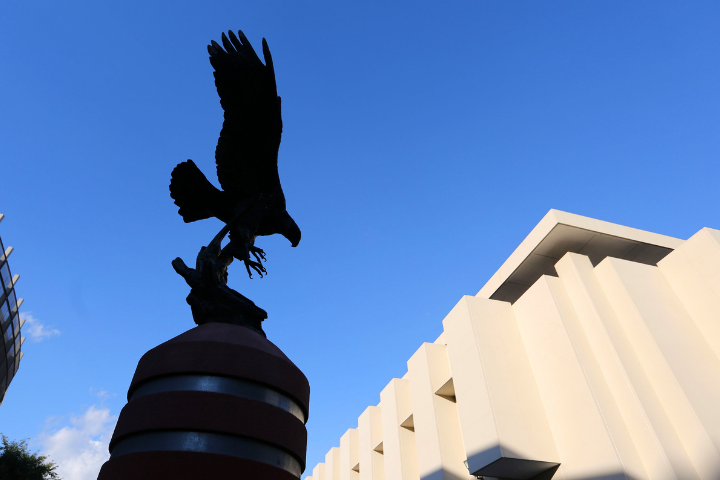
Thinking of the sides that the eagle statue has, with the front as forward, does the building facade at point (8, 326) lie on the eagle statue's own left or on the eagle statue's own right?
on the eagle statue's own left

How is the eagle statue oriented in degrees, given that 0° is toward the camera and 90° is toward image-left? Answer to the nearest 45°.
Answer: approximately 270°

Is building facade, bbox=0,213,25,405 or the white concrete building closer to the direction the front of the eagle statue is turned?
the white concrete building
